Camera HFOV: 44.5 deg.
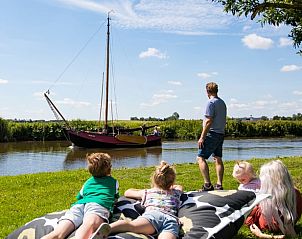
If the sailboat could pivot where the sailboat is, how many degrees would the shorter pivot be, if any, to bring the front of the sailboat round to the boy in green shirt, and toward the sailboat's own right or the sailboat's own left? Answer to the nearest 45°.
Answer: approximately 90° to the sailboat's own left

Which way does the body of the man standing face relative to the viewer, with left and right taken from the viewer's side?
facing away from the viewer and to the left of the viewer

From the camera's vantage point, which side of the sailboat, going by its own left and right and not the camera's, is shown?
left

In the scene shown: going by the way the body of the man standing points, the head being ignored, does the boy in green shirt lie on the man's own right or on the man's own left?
on the man's own left

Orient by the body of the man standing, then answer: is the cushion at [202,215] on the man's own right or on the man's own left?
on the man's own left

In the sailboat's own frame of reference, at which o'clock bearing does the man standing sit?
The man standing is roughly at 9 o'clock from the sailboat.
